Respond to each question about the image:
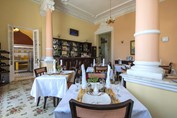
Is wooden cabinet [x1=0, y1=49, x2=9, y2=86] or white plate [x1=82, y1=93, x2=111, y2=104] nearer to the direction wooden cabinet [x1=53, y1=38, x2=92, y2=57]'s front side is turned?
the white plate

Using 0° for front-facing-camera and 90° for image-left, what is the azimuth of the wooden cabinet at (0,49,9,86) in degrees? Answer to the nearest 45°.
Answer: approximately 315°

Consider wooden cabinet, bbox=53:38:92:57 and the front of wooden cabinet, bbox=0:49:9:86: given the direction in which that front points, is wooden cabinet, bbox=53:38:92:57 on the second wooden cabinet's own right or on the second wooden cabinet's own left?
on the second wooden cabinet's own left

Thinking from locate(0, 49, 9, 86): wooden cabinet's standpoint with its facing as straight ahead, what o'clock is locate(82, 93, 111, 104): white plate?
The white plate is roughly at 1 o'clock from the wooden cabinet.

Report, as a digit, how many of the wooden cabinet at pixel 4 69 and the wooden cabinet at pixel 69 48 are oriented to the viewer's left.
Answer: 0

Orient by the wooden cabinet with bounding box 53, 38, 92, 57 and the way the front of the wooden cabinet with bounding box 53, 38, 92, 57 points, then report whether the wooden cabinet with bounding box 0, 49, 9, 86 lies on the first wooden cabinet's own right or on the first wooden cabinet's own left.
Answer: on the first wooden cabinet's own right

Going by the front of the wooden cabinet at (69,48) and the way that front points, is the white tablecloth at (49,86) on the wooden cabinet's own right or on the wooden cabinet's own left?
on the wooden cabinet's own right
